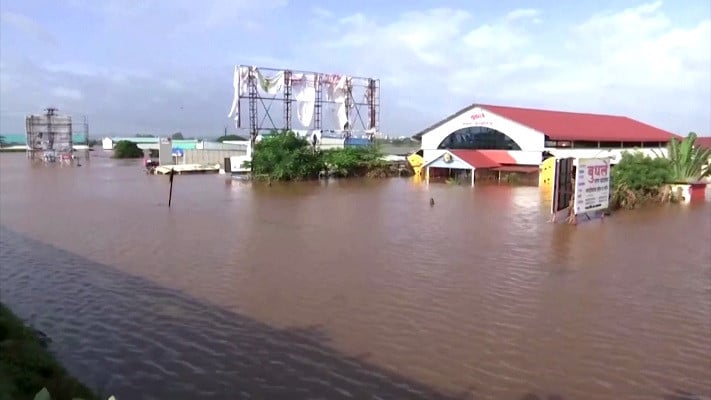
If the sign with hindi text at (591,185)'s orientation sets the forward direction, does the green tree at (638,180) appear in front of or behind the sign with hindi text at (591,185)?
behind

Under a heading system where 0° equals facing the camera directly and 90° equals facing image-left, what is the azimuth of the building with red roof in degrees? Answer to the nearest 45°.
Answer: approximately 45°

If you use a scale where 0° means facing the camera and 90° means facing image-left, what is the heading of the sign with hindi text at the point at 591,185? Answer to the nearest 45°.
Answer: approximately 0°

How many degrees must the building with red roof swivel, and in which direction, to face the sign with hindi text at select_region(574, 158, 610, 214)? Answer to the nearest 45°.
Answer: approximately 45° to its left

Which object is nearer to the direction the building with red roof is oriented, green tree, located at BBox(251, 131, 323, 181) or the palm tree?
the green tree

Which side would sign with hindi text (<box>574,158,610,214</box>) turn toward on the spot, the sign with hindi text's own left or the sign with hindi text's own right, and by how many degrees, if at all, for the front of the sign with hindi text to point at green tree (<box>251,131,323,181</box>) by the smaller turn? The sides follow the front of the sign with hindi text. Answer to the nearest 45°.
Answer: approximately 135° to the sign with hindi text's own right

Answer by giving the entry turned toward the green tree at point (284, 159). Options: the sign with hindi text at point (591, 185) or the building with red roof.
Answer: the building with red roof

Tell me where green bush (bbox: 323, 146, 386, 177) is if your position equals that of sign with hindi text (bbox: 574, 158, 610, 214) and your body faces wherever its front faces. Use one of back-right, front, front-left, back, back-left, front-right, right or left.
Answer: back-right

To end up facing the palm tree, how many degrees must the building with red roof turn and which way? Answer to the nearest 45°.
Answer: approximately 90° to its left
